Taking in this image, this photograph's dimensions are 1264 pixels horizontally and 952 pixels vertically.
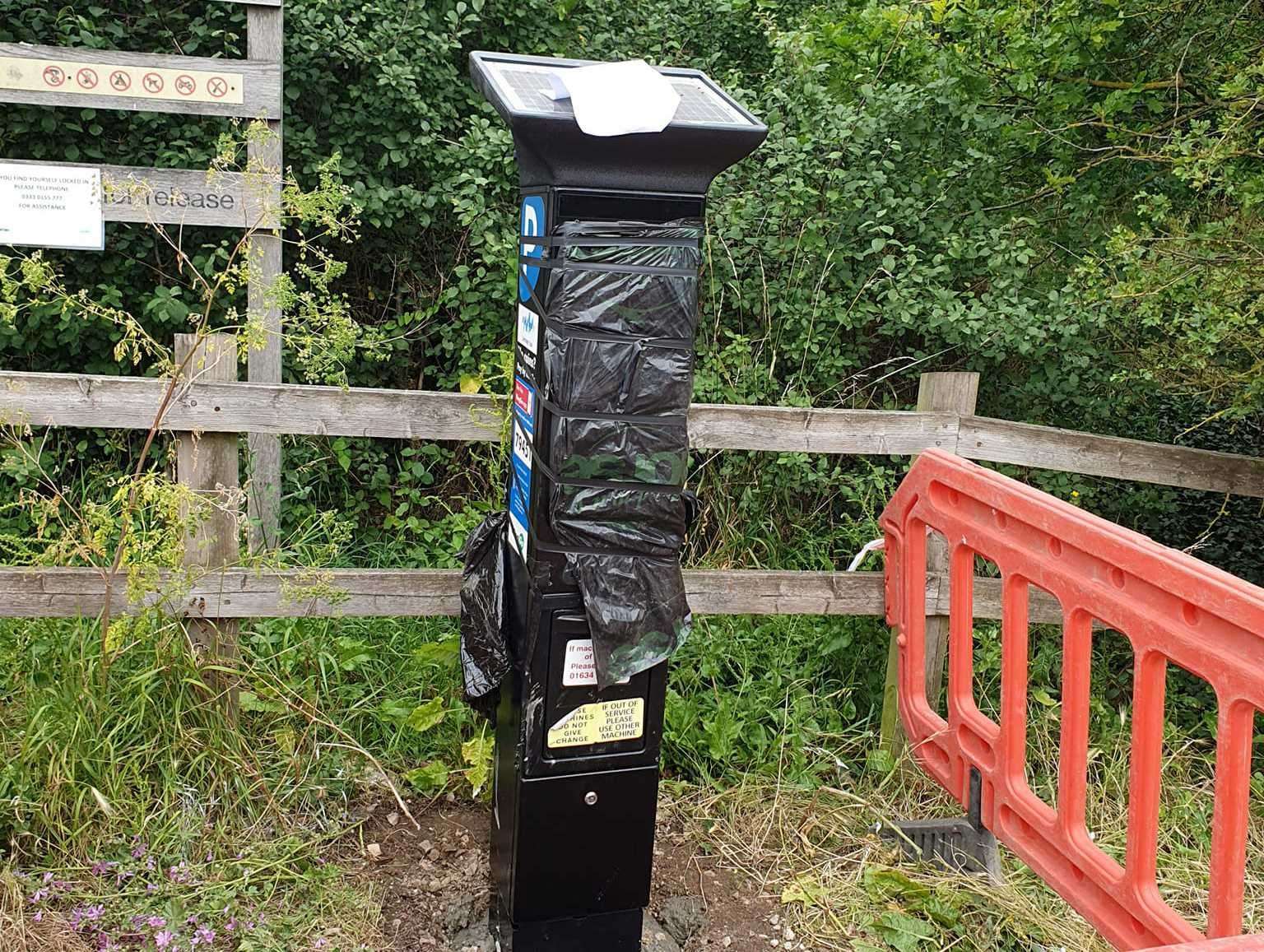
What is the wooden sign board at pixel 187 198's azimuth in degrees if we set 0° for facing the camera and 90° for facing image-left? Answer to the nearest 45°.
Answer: approximately 0°

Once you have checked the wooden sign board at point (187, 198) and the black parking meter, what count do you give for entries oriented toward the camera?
2
